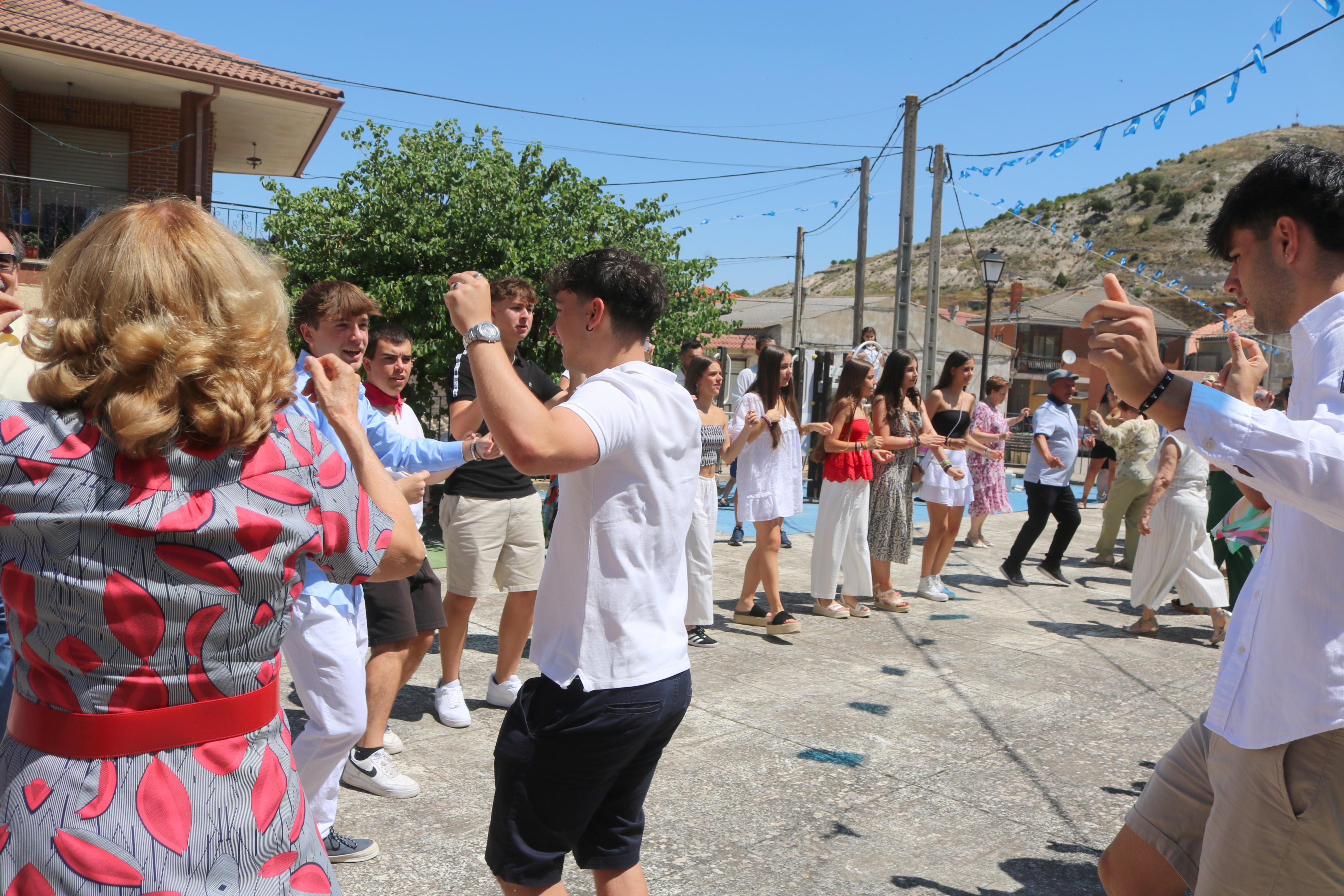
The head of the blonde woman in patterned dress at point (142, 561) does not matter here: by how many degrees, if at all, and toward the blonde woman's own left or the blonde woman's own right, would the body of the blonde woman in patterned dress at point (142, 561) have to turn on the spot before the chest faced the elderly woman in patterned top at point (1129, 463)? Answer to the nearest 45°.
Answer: approximately 45° to the blonde woman's own right

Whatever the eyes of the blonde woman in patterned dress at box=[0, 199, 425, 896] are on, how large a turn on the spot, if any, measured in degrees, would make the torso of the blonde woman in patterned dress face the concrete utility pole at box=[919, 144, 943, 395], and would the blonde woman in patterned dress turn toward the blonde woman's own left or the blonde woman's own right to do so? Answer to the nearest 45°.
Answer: approximately 45° to the blonde woman's own right

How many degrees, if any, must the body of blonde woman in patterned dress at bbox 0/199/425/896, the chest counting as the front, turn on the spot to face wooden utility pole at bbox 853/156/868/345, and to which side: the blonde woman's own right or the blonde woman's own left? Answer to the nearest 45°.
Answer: approximately 45° to the blonde woman's own right

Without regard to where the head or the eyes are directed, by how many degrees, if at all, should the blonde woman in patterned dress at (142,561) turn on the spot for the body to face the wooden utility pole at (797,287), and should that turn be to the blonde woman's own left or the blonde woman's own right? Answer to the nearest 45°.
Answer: approximately 45° to the blonde woman's own right

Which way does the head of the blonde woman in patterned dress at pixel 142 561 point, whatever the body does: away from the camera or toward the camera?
away from the camera

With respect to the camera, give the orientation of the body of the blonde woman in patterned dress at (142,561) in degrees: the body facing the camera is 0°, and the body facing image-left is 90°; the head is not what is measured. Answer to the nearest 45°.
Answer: approximately 180°

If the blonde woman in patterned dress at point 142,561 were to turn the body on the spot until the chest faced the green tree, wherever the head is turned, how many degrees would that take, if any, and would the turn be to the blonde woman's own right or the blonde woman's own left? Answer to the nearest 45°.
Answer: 0° — they already face it
